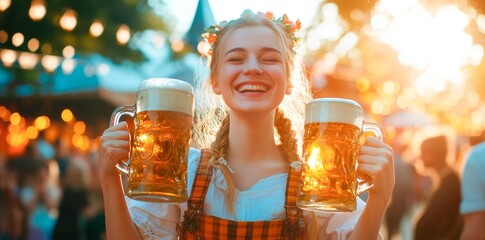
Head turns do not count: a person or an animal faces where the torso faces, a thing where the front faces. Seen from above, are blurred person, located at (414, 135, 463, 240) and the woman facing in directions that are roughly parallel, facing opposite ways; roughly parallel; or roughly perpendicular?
roughly perpendicular

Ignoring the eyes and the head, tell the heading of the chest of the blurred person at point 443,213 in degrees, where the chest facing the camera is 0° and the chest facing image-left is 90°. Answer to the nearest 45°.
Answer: approximately 90°

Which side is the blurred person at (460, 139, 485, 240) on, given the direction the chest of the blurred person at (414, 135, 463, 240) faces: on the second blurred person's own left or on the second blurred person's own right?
on the second blurred person's own left

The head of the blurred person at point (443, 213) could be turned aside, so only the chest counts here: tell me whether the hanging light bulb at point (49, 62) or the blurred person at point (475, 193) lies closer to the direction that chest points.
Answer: the hanging light bulb

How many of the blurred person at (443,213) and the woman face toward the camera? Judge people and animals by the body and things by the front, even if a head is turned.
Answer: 1

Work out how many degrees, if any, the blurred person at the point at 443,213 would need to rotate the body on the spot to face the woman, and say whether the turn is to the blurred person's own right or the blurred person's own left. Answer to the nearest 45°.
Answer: approximately 90° to the blurred person's own left

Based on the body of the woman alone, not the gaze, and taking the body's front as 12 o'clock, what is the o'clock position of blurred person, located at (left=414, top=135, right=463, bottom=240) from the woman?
The blurred person is roughly at 7 o'clock from the woman.
